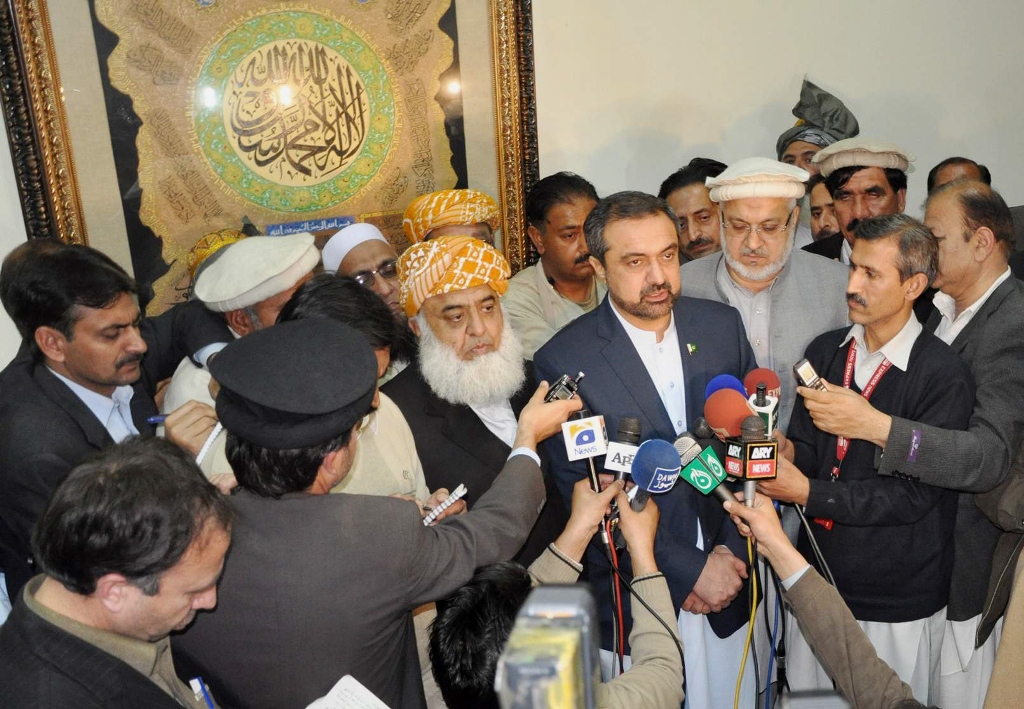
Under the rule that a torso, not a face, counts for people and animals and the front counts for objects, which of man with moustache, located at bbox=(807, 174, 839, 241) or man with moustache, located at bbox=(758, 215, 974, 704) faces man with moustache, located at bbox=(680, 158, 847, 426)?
man with moustache, located at bbox=(807, 174, 839, 241)

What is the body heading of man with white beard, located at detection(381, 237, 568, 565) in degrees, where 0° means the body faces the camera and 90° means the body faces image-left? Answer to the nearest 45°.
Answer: approximately 315°

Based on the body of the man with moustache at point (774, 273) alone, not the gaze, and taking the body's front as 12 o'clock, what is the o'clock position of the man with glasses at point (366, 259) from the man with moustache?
The man with glasses is roughly at 3 o'clock from the man with moustache.

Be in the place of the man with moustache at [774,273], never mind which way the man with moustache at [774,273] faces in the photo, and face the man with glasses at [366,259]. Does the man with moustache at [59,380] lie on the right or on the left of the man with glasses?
left

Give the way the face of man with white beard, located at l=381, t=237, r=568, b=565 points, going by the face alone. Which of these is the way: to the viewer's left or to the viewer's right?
to the viewer's right

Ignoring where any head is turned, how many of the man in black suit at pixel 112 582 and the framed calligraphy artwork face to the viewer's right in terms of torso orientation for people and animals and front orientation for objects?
1

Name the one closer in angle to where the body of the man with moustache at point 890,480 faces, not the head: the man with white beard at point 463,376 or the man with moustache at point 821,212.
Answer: the man with white beard

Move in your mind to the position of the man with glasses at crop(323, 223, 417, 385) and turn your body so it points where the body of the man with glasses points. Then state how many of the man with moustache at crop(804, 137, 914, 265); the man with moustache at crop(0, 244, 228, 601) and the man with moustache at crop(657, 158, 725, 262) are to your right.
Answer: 1

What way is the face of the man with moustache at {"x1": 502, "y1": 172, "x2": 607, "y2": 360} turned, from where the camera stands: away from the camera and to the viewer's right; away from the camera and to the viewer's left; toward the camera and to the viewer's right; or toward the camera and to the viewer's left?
toward the camera and to the viewer's right

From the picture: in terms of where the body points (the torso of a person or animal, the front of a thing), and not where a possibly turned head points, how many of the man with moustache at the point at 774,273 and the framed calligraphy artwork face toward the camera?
2

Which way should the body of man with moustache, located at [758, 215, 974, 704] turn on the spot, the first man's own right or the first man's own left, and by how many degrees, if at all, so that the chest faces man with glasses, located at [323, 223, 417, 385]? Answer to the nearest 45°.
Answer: approximately 45° to the first man's own right
